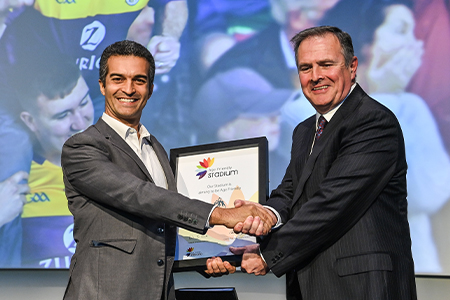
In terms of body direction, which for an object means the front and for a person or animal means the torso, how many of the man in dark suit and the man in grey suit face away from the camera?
0

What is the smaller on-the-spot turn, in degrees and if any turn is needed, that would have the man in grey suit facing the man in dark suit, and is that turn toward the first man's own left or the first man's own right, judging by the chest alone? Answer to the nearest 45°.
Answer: approximately 45° to the first man's own left

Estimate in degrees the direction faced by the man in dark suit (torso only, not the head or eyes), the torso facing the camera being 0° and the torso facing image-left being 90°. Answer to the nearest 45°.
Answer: approximately 45°

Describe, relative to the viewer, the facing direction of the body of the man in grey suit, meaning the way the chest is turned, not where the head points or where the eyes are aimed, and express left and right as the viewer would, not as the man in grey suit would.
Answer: facing the viewer and to the right of the viewer

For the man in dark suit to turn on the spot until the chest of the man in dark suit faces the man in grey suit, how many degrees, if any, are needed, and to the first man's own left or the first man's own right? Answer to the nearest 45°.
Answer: approximately 45° to the first man's own right

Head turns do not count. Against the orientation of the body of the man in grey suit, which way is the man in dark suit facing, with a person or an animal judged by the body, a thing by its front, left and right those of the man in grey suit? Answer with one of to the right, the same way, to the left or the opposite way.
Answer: to the right
